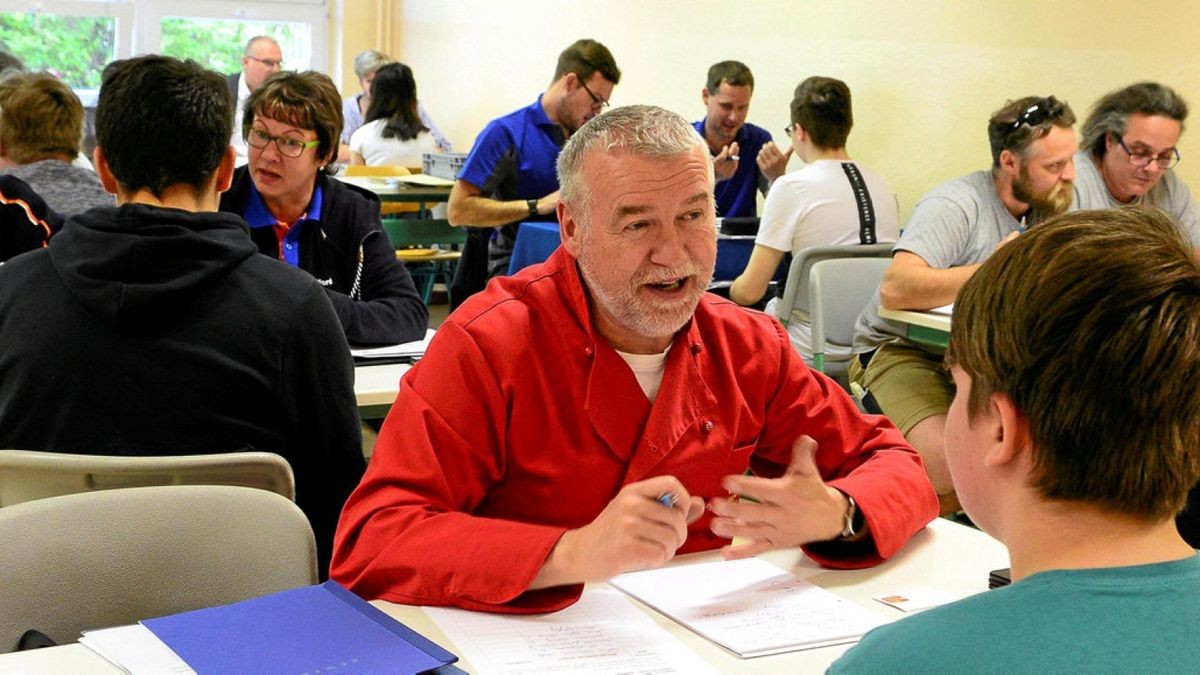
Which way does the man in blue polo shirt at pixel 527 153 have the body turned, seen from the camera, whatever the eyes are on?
to the viewer's right

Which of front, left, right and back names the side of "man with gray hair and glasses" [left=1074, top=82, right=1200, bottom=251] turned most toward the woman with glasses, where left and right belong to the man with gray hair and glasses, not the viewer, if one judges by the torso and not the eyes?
right

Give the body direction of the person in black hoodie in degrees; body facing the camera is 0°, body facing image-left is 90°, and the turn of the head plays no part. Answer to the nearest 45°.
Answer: approximately 180°

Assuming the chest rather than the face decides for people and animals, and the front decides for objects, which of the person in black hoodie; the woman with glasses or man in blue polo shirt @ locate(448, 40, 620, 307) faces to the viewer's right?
the man in blue polo shirt

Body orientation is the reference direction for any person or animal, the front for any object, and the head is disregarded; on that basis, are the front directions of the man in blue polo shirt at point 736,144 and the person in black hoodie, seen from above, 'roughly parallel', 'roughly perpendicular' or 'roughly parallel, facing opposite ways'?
roughly parallel, facing opposite ways

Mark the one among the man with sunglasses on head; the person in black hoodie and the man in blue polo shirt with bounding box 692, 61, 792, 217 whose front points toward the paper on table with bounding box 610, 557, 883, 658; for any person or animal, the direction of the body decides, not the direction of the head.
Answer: the man in blue polo shirt

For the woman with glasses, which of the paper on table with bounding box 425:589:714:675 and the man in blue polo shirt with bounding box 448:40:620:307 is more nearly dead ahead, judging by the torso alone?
the paper on table

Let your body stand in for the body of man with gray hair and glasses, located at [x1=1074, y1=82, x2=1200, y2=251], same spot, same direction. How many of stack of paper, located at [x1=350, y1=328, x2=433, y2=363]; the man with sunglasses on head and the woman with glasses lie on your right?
3

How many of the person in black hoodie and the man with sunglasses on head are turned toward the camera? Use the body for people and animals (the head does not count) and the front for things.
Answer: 0

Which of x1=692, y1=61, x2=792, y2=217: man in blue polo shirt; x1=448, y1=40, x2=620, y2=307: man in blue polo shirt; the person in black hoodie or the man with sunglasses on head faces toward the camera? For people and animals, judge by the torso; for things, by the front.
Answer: x1=692, y1=61, x2=792, y2=217: man in blue polo shirt

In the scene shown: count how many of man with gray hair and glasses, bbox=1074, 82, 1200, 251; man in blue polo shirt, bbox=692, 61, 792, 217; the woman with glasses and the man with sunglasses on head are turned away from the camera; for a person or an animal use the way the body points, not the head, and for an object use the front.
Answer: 0

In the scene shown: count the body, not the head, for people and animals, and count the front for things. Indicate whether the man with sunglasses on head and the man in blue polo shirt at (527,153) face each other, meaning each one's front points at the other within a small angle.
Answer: no

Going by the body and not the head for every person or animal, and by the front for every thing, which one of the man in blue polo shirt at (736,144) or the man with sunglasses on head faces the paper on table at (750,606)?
the man in blue polo shirt

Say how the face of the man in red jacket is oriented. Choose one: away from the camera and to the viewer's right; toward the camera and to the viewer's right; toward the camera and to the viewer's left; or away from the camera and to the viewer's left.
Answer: toward the camera and to the viewer's right

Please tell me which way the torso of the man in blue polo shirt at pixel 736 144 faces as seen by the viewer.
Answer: toward the camera

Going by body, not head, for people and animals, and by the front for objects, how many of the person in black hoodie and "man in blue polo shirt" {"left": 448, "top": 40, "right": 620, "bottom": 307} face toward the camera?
0
